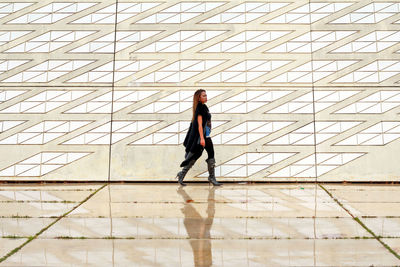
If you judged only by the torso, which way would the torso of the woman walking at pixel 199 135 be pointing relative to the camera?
to the viewer's right
